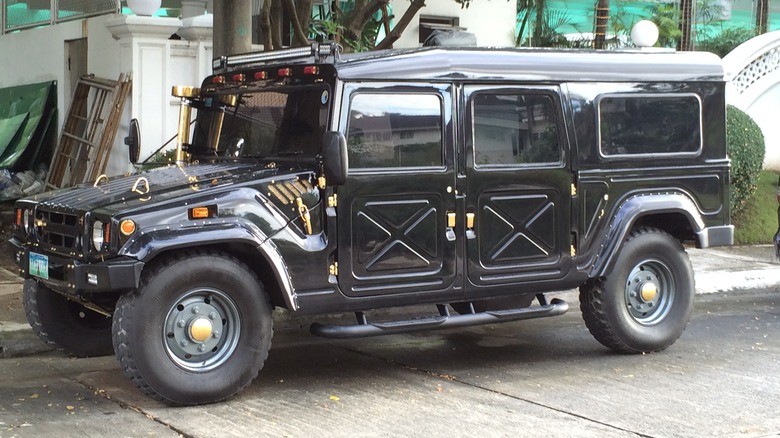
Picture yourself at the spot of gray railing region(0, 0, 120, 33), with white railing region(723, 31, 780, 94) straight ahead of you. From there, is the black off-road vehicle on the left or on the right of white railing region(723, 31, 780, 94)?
right

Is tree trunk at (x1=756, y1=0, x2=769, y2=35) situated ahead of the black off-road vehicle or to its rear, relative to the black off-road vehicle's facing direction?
to the rear

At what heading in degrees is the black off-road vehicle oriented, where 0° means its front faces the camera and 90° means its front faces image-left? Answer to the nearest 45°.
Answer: approximately 45°

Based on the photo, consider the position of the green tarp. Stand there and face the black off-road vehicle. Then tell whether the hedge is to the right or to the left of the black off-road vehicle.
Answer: left

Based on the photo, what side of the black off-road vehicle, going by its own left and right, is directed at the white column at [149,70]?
right

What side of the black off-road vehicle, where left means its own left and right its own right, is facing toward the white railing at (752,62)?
back

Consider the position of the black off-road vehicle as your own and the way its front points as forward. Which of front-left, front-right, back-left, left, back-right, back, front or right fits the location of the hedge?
back
